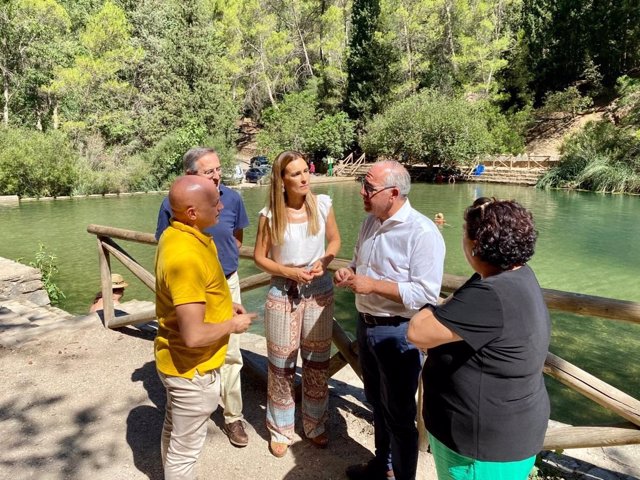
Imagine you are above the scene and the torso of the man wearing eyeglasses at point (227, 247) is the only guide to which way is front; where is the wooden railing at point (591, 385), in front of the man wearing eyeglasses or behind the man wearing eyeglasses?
in front

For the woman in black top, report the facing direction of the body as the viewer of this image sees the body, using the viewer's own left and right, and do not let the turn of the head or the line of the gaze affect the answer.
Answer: facing away from the viewer and to the left of the viewer

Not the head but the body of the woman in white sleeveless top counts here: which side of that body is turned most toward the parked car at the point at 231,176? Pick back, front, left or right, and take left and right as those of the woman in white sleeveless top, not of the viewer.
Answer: back

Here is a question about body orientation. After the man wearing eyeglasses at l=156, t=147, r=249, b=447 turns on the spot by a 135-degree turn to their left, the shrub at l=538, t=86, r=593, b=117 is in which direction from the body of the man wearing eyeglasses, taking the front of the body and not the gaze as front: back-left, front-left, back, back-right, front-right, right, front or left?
front-right

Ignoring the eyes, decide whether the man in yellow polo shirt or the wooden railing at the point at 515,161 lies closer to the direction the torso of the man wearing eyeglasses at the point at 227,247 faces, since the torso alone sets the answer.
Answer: the man in yellow polo shirt

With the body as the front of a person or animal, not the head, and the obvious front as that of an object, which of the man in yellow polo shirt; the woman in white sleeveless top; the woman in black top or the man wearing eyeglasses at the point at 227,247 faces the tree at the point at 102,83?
the woman in black top

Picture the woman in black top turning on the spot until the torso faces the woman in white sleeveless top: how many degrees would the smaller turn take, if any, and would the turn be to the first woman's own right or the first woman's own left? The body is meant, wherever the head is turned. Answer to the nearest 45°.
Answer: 0° — they already face them

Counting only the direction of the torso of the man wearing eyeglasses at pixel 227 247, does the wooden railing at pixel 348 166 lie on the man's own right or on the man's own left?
on the man's own left

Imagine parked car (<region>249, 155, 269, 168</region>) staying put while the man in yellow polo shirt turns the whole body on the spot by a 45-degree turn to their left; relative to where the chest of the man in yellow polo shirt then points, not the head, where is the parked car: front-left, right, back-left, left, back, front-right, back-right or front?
front-left

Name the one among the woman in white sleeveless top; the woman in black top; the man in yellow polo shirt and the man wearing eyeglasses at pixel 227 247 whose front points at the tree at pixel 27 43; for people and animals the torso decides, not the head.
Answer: the woman in black top

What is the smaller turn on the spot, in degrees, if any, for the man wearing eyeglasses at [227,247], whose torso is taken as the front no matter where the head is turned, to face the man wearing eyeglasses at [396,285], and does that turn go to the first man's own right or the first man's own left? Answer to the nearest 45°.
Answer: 0° — they already face them

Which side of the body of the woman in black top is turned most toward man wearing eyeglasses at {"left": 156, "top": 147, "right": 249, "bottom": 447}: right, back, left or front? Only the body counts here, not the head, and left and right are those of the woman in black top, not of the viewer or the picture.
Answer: front

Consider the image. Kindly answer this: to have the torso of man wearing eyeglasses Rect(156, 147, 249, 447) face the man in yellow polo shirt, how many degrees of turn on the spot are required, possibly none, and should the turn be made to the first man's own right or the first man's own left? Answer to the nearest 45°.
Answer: approximately 45° to the first man's own right

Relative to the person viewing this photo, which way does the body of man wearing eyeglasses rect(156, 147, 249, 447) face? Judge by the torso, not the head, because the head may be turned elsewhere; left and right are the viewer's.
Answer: facing the viewer and to the right of the viewer

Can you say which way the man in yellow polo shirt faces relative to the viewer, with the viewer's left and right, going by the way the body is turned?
facing to the right of the viewer

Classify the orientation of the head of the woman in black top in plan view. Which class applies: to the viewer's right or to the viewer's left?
to the viewer's left

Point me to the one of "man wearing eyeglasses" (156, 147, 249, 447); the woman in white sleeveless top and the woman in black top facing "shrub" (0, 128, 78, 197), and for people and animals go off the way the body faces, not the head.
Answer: the woman in black top

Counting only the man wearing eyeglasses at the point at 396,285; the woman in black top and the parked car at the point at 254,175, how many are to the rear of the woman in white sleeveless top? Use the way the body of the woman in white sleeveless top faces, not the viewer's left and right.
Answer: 1
